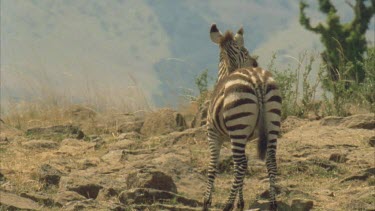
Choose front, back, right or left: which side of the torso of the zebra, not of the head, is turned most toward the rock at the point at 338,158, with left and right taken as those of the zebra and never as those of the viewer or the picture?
front

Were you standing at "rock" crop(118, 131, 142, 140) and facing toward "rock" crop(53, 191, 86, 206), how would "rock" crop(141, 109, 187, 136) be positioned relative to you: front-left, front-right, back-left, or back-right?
back-left

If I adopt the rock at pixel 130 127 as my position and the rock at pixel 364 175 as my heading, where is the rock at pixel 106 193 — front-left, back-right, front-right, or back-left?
front-right

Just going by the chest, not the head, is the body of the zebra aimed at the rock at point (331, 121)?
no

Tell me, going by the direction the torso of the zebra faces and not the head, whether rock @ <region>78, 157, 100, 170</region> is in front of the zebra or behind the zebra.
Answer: in front

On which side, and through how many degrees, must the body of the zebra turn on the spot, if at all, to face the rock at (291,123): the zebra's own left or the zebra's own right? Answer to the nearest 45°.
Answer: approximately 45° to the zebra's own right

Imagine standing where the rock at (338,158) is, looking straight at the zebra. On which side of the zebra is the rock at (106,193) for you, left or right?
right

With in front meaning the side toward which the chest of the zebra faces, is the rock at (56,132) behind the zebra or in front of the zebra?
in front

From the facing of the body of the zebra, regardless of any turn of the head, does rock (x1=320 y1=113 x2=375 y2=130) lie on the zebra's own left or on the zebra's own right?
on the zebra's own right

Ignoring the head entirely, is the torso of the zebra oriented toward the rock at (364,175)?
no

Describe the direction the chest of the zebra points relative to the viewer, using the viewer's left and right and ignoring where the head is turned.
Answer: facing away from the viewer and to the left of the viewer

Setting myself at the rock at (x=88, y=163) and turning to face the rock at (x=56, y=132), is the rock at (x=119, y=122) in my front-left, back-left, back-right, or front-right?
front-right

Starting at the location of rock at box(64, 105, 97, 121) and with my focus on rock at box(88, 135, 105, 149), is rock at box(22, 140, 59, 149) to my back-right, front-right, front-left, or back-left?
front-right
